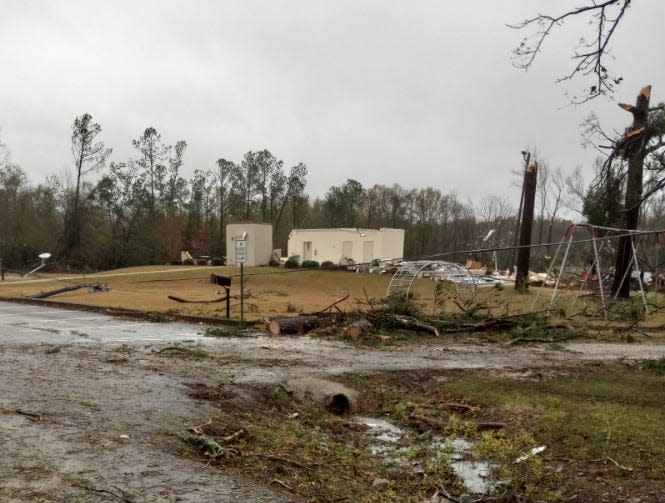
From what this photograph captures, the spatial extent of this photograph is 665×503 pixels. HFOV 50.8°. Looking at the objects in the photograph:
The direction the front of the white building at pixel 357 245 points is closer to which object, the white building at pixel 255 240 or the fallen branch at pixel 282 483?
the fallen branch

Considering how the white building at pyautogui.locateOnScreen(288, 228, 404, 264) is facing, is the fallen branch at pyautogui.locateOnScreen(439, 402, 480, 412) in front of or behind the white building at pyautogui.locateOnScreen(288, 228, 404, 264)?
in front

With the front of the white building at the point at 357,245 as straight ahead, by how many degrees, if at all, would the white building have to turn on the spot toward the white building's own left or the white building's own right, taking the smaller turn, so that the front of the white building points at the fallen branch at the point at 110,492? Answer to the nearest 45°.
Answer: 0° — it already faces it

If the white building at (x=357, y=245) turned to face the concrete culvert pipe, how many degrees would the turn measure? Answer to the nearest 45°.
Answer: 0° — it already faces it

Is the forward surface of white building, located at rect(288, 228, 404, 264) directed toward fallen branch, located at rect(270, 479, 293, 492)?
yes

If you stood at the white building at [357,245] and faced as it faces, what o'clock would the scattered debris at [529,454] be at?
The scattered debris is roughly at 12 o'clock from the white building.

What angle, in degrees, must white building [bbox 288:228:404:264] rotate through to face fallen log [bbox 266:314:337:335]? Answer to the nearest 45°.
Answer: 0° — it already faces it

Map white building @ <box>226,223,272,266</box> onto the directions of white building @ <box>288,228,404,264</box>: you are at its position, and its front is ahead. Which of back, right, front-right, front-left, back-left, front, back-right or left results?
right

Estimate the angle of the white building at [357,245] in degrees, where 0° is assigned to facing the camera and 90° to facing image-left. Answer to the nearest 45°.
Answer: approximately 0°

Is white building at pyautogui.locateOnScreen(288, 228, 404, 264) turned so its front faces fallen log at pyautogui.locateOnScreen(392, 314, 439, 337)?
yes

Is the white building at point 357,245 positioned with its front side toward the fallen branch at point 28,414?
yes
